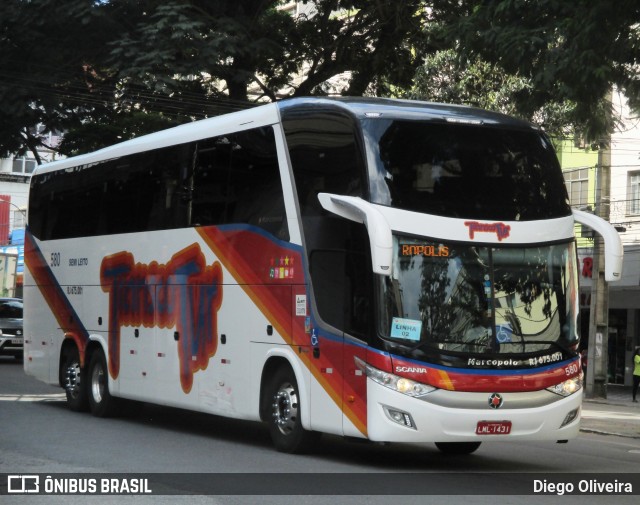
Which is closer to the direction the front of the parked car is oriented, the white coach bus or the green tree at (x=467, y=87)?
the white coach bus

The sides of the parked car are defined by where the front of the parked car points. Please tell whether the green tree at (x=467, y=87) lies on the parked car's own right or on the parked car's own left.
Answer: on the parked car's own left

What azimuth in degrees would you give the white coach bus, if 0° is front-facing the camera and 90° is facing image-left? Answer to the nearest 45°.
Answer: approximately 315°

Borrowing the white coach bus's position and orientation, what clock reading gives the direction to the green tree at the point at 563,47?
The green tree is roughly at 9 o'clock from the white coach bus.

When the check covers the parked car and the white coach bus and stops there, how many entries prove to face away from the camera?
0

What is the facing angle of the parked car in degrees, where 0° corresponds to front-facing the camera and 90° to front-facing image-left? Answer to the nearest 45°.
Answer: approximately 0°

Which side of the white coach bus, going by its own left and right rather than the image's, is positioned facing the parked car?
back

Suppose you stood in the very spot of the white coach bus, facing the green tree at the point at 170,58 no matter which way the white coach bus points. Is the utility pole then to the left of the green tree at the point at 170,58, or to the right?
right

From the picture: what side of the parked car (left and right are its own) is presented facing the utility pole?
left

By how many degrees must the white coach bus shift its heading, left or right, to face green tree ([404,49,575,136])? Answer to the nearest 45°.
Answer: approximately 135° to its left
